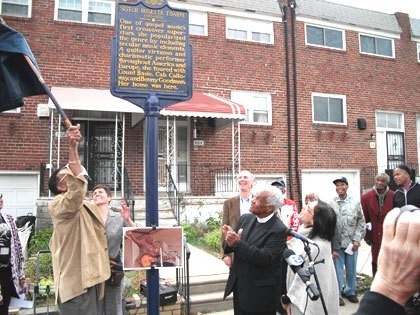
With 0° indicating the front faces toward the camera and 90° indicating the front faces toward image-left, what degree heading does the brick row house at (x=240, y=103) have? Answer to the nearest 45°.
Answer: approximately 0°

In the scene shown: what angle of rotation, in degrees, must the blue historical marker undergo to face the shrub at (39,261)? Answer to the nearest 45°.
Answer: approximately 135° to its right

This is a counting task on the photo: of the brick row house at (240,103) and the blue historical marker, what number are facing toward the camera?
2

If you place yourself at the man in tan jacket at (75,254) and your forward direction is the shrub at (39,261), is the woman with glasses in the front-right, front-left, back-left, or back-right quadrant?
back-right

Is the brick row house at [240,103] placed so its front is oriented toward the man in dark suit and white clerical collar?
yes

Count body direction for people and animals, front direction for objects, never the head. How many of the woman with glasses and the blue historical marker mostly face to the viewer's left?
1

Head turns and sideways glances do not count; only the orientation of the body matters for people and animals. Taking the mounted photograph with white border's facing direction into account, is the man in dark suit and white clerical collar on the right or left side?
on its left

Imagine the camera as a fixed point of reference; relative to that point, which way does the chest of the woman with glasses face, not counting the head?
to the viewer's left

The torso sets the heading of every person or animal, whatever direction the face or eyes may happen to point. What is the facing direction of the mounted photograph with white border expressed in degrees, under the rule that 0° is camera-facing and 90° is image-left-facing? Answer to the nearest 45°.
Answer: approximately 0°
